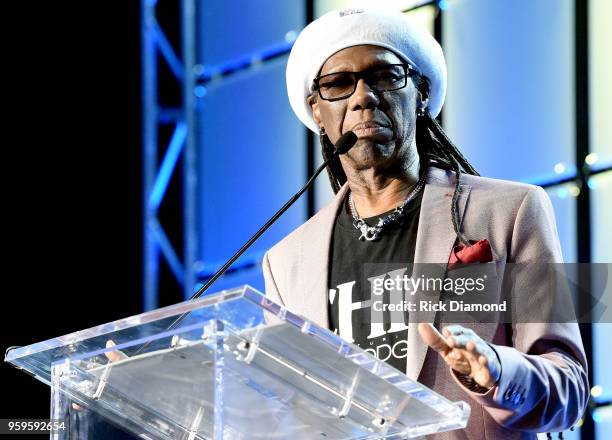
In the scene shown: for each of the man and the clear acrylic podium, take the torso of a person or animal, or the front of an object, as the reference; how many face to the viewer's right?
0

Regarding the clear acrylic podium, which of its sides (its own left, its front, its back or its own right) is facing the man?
back

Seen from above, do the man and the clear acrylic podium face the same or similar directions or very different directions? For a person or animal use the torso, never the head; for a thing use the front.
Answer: same or similar directions

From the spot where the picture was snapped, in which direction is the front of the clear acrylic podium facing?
facing the viewer and to the left of the viewer
